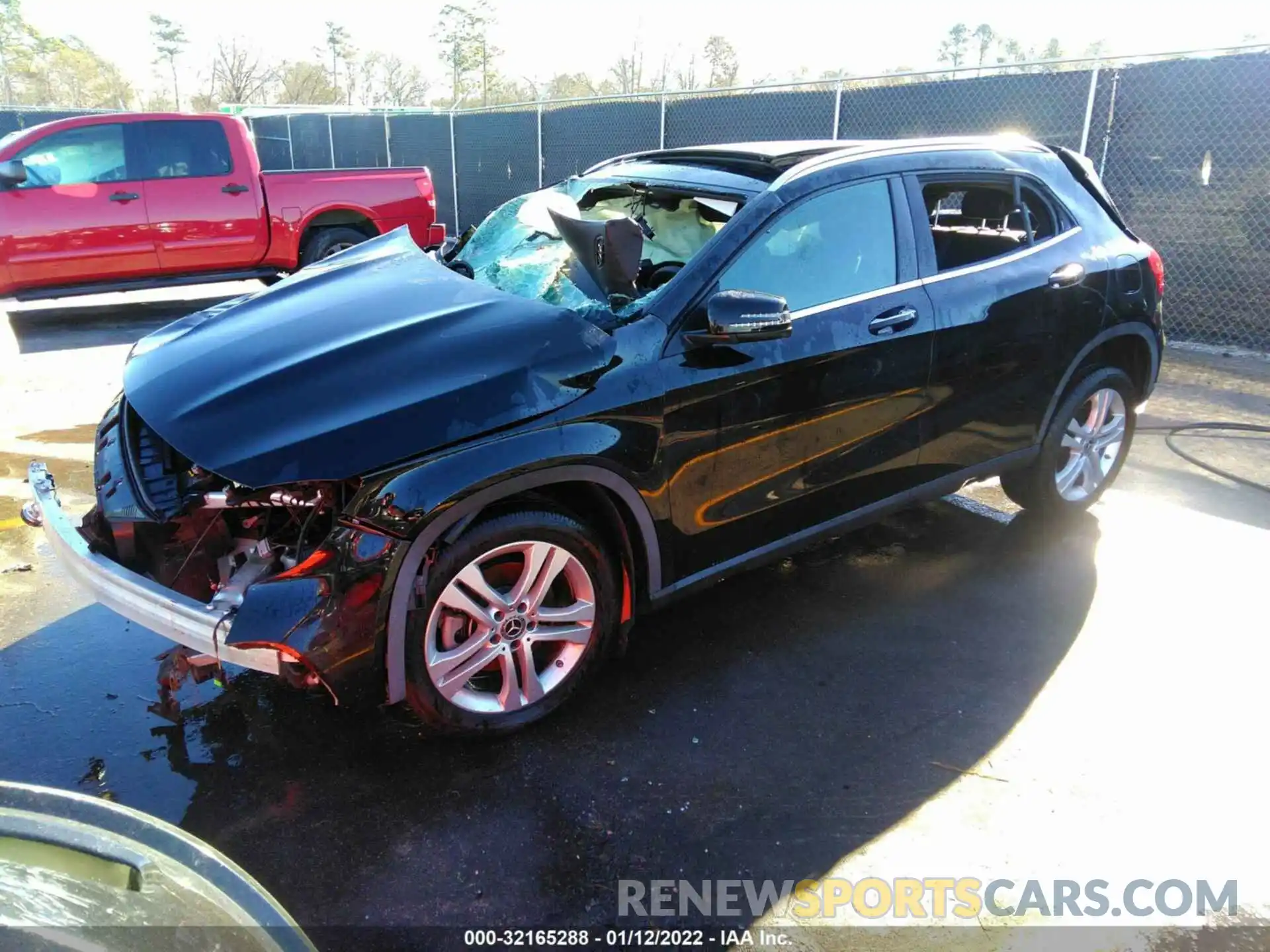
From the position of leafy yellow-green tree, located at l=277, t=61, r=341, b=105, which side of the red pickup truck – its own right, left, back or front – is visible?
right

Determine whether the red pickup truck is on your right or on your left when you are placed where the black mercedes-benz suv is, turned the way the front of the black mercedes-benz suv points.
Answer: on your right

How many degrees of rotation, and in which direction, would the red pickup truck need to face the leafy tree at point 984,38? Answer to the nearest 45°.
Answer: approximately 135° to its right

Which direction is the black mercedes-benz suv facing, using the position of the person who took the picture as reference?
facing the viewer and to the left of the viewer

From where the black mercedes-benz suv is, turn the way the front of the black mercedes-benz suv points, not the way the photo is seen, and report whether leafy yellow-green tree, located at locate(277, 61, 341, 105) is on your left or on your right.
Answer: on your right

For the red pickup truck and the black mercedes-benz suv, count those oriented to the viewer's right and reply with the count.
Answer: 0

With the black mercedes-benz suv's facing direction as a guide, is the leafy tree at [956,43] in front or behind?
behind

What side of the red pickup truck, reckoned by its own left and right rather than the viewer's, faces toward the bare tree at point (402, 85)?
right

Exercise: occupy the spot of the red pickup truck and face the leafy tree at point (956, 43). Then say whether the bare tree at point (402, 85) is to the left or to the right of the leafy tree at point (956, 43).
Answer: left

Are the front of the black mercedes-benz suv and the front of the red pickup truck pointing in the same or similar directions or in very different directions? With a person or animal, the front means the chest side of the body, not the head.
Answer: same or similar directions

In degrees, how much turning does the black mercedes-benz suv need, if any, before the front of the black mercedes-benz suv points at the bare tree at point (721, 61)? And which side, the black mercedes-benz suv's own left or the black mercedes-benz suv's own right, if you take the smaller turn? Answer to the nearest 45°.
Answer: approximately 135° to the black mercedes-benz suv's own right

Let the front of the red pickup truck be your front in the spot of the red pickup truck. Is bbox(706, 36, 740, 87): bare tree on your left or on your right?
on your right

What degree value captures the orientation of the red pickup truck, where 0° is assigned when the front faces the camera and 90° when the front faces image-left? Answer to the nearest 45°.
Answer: approximately 90°

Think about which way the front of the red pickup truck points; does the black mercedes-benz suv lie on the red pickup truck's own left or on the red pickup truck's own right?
on the red pickup truck's own left

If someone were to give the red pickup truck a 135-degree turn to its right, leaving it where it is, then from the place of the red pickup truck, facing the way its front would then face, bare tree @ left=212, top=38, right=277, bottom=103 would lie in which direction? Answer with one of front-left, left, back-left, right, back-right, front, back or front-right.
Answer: front-left
